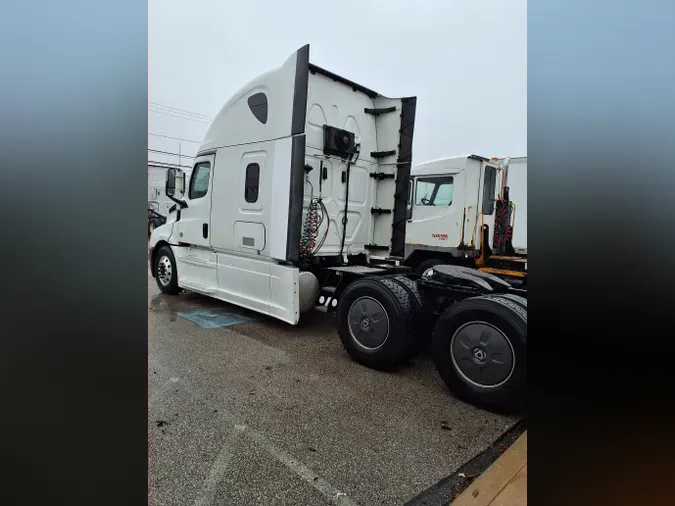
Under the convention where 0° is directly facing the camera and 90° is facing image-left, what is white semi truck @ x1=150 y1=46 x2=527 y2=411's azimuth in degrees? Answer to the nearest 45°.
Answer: approximately 135°

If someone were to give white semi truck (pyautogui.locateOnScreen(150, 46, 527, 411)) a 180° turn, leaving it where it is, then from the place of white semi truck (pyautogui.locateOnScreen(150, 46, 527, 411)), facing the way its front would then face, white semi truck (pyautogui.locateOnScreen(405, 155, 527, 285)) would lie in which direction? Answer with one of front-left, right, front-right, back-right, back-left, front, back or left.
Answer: left
